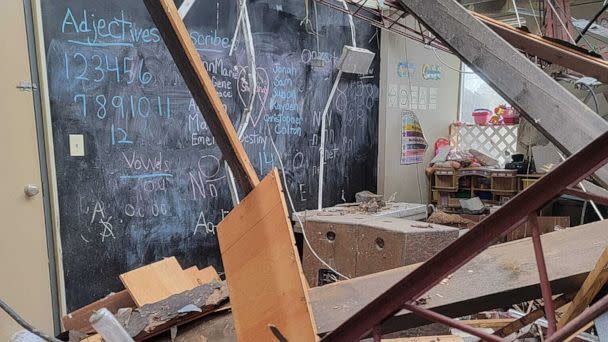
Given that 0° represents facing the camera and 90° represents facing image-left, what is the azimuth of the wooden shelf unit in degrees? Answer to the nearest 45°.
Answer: approximately 0°

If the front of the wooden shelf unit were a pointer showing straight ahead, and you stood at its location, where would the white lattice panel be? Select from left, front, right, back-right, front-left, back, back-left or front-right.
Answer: back

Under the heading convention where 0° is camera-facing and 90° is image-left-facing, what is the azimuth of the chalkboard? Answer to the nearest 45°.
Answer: approximately 315°

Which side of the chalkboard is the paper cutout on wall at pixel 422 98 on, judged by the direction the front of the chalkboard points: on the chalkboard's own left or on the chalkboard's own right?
on the chalkboard's own left

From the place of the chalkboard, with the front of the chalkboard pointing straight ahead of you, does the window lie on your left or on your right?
on your left

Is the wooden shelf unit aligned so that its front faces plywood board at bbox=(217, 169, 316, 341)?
yes

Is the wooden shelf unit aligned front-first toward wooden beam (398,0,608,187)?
yes

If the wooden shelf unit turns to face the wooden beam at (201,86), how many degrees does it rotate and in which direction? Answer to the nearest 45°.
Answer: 0° — it already faces it

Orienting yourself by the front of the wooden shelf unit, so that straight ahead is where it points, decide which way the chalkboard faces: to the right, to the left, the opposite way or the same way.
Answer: to the left
